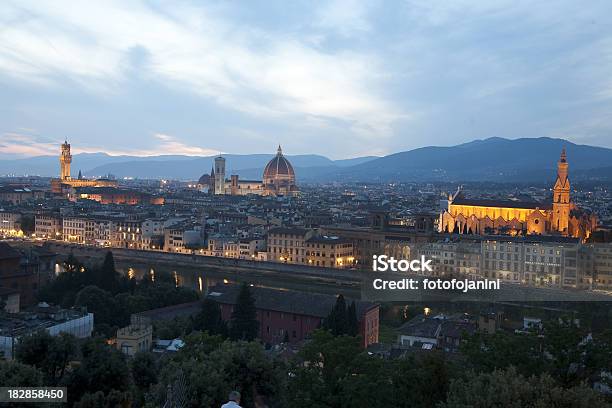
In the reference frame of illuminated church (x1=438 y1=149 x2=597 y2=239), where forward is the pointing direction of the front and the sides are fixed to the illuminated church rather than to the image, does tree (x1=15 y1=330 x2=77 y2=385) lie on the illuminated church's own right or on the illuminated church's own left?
on the illuminated church's own left

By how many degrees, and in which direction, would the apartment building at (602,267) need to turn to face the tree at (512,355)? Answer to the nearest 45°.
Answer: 0° — it already faces it

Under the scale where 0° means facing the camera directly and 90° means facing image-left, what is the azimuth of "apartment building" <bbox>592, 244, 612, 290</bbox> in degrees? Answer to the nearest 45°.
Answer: approximately 0°

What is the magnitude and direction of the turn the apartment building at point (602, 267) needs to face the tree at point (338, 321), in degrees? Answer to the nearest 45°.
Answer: approximately 45° to its right

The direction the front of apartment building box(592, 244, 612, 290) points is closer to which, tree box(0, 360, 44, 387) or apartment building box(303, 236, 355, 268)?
the tree

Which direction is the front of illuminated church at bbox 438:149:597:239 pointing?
to the viewer's left

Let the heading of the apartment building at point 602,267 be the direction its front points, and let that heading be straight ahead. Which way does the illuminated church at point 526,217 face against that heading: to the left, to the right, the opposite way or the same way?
to the right

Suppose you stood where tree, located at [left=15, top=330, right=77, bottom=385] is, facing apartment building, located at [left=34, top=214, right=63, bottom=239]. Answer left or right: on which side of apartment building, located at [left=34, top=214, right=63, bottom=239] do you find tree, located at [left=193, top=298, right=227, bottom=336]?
right

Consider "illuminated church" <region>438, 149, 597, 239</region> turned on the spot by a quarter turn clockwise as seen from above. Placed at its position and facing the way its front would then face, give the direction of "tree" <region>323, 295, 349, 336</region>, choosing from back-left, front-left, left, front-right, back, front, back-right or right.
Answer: back

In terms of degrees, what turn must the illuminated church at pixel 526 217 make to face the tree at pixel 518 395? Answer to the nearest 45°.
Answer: approximately 90° to its left

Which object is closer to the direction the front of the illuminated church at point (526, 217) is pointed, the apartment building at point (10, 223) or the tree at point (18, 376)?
the apartment building

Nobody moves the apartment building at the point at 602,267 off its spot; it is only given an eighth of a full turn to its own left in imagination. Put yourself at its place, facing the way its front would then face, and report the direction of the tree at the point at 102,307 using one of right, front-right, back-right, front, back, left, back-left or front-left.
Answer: right

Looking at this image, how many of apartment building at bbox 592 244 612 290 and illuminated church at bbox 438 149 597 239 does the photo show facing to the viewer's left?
1

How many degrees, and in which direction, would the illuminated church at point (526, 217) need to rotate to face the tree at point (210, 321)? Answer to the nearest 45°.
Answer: approximately 90° to its left
